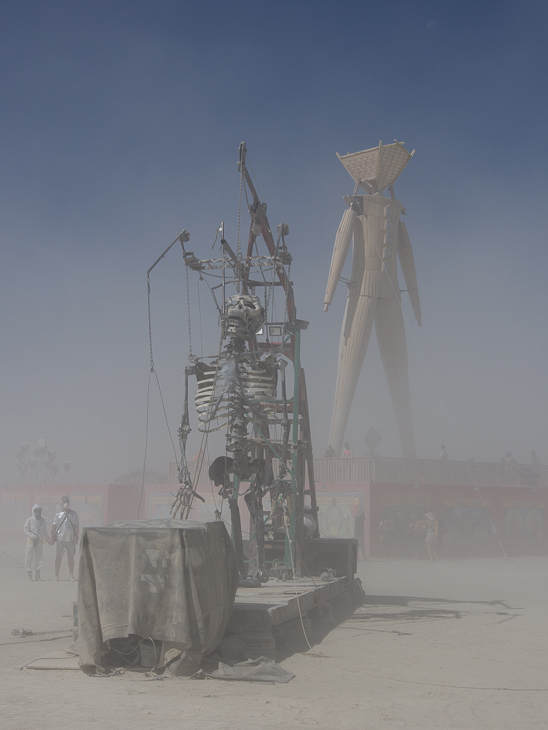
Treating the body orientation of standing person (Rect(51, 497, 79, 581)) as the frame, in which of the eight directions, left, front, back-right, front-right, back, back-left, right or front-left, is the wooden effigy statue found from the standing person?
back-left

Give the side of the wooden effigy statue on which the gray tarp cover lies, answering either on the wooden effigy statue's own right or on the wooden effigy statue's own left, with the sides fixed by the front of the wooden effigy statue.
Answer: on the wooden effigy statue's own right

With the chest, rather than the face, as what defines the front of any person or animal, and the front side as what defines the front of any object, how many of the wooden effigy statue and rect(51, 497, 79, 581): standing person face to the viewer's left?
0

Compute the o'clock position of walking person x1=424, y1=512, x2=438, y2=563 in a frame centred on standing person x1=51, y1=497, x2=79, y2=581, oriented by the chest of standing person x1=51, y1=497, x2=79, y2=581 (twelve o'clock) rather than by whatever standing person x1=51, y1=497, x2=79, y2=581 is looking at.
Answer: walking person x1=424, y1=512, x2=438, y2=563 is roughly at 8 o'clock from standing person x1=51, y1=497, x2=79, y2=581.

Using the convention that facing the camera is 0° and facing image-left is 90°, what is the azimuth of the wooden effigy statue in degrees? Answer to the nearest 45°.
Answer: approximately 315°

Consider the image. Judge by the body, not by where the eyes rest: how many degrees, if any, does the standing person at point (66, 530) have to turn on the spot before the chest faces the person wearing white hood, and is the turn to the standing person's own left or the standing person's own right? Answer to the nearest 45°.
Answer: approximately 135° to the standing person's own right

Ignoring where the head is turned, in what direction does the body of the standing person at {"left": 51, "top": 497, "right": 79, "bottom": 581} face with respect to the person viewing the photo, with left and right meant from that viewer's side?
facing the viewer

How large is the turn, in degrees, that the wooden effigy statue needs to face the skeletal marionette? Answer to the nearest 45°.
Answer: approximately 45° to its right

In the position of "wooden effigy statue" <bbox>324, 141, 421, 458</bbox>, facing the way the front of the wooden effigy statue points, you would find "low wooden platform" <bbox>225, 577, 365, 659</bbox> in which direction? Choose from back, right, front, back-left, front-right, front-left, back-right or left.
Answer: front-right
